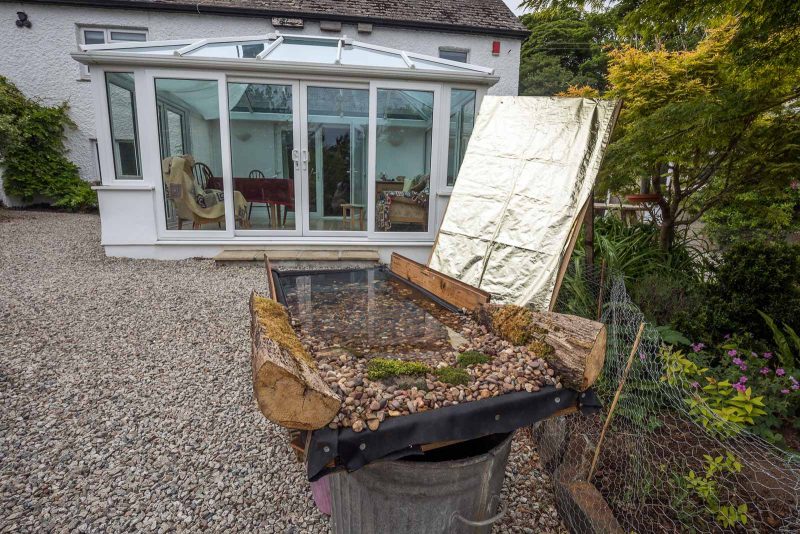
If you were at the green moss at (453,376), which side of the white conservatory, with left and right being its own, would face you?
front

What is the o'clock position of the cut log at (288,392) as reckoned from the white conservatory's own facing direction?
The cut log is roughly at 12 o'clock from the white conservatory.

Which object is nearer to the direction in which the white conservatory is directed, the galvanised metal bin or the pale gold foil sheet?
the galvanised metal bin

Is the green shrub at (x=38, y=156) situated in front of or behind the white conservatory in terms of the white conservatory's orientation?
behind

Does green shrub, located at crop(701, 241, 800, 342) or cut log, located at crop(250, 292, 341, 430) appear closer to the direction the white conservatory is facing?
the cut log

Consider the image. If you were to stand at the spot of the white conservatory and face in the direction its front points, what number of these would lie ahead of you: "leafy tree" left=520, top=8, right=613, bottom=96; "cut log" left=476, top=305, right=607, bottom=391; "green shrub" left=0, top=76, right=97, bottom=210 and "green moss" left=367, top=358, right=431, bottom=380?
2

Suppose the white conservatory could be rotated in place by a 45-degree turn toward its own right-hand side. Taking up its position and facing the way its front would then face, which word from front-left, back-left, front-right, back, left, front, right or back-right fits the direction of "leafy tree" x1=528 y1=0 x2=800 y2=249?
left

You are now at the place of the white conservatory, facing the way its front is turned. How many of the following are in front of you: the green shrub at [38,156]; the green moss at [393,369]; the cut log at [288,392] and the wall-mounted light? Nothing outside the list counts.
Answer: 2

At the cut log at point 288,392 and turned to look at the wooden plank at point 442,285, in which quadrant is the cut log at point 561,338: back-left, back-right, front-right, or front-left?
front-right

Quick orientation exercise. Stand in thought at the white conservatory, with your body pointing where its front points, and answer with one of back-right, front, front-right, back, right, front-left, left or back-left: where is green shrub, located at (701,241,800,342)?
front-left

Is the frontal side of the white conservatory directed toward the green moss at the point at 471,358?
yes

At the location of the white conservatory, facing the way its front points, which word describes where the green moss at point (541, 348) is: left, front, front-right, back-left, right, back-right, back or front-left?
front

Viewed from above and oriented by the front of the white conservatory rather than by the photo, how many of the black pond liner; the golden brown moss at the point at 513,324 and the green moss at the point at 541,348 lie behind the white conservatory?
0

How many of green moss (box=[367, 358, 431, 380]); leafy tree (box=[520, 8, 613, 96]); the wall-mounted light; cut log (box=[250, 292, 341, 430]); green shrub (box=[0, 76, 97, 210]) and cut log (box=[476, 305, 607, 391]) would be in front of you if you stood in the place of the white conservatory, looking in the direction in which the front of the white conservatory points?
3

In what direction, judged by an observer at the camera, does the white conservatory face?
facing the viewer

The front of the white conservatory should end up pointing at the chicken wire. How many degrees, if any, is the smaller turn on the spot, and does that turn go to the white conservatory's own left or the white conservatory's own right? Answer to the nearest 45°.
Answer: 0° — it already faces it

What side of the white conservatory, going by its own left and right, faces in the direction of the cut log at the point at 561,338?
front

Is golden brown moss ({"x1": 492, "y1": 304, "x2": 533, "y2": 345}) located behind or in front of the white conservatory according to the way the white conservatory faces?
in front
